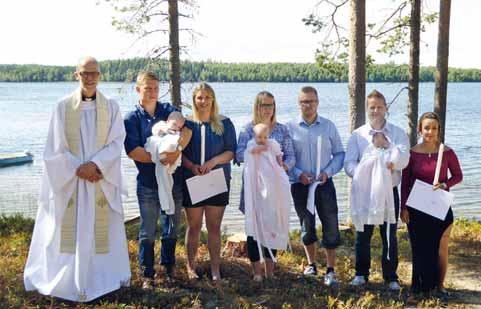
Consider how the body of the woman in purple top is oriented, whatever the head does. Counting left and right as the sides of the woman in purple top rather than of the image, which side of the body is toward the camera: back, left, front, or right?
front

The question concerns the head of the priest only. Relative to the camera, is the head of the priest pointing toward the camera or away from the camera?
toward the camera

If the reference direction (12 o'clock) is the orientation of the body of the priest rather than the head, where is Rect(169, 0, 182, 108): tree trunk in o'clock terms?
The tree trunk is roughly at 7 o'clock from the priest.

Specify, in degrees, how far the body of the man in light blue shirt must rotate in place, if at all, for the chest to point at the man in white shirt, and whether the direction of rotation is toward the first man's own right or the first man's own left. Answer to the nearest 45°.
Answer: approximately 90° to the first man's own left

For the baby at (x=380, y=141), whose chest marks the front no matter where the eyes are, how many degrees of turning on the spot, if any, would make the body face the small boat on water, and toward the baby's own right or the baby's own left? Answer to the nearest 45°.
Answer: approximately 135° to the baby's own right

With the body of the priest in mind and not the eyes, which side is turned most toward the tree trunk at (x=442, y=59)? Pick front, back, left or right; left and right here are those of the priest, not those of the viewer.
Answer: left

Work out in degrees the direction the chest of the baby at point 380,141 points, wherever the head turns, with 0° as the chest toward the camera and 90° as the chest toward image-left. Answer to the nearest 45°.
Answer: approximately 0°

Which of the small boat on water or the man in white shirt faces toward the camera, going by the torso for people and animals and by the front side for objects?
the man in white shirt

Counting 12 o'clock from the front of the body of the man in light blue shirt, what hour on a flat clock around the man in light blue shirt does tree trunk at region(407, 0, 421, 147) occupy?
The tree trunk is roughly at 7 o'clock from the man in light blue shirt.

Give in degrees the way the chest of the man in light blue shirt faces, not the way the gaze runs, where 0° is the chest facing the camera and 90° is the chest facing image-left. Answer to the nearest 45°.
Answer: approximately 0°

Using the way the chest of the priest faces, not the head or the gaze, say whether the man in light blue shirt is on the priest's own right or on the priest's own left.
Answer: on the priest's own left

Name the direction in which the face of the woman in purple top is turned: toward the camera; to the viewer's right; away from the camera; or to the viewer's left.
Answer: toward the camera

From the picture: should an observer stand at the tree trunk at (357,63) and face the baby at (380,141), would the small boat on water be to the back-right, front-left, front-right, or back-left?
back-right
